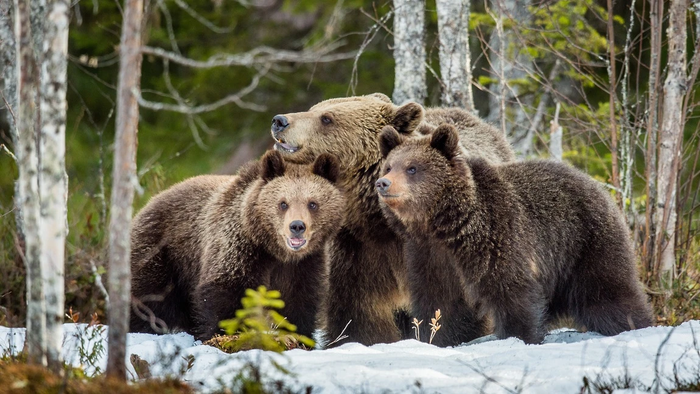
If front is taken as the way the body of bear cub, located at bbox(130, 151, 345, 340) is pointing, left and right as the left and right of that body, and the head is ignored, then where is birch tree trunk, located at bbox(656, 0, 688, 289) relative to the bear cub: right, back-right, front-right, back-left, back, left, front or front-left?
front-left

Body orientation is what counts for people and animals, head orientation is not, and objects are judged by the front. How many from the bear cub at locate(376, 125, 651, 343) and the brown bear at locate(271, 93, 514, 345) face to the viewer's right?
0

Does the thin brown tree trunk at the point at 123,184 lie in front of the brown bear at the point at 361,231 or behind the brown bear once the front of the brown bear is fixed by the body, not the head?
in front

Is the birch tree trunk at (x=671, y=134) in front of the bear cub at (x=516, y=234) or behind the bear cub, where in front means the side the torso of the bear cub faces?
behind

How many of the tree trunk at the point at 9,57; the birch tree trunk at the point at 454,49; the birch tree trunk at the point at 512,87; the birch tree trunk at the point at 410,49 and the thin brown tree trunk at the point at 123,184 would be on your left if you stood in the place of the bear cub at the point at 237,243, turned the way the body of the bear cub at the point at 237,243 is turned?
3

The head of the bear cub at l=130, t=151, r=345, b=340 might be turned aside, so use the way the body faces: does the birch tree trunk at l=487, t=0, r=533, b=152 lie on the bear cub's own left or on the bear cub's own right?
on the bear cub's own left

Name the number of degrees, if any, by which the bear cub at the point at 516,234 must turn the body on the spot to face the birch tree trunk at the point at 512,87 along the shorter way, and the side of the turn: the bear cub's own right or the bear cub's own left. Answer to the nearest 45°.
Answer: approximately 135° to the bear cub's own right

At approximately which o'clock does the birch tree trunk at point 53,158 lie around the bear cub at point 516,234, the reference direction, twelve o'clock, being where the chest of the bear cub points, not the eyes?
The birch tree trunk is roughly at 12 o'clock from the bear cub.

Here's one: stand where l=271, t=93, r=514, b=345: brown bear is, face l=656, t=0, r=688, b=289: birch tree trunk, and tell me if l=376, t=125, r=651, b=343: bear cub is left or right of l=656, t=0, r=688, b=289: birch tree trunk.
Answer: right
